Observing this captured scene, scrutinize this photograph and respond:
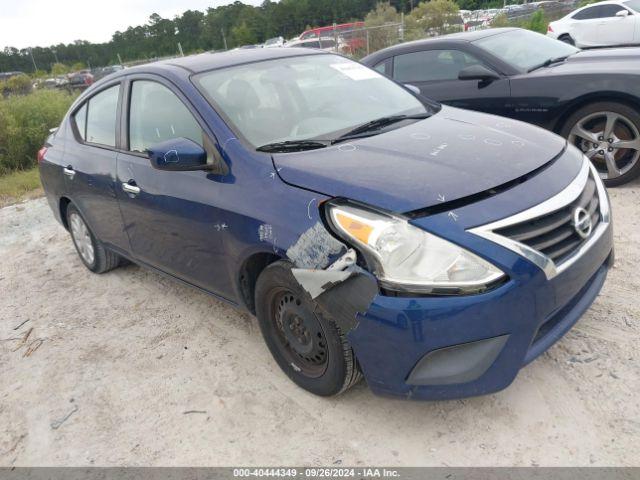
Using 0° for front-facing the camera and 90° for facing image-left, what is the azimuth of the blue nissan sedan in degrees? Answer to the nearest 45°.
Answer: approximately 315°

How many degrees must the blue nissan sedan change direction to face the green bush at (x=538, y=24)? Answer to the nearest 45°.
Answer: approximately 90° to its left

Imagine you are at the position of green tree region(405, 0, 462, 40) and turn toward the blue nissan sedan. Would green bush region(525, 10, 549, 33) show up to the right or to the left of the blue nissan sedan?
left

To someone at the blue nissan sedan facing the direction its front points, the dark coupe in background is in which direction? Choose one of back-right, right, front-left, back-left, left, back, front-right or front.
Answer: left

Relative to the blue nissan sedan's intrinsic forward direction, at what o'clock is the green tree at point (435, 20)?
The green tree is roughly at 8 o'clock from the blue nissan sedan.

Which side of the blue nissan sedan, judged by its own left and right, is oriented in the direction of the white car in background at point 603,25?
left
